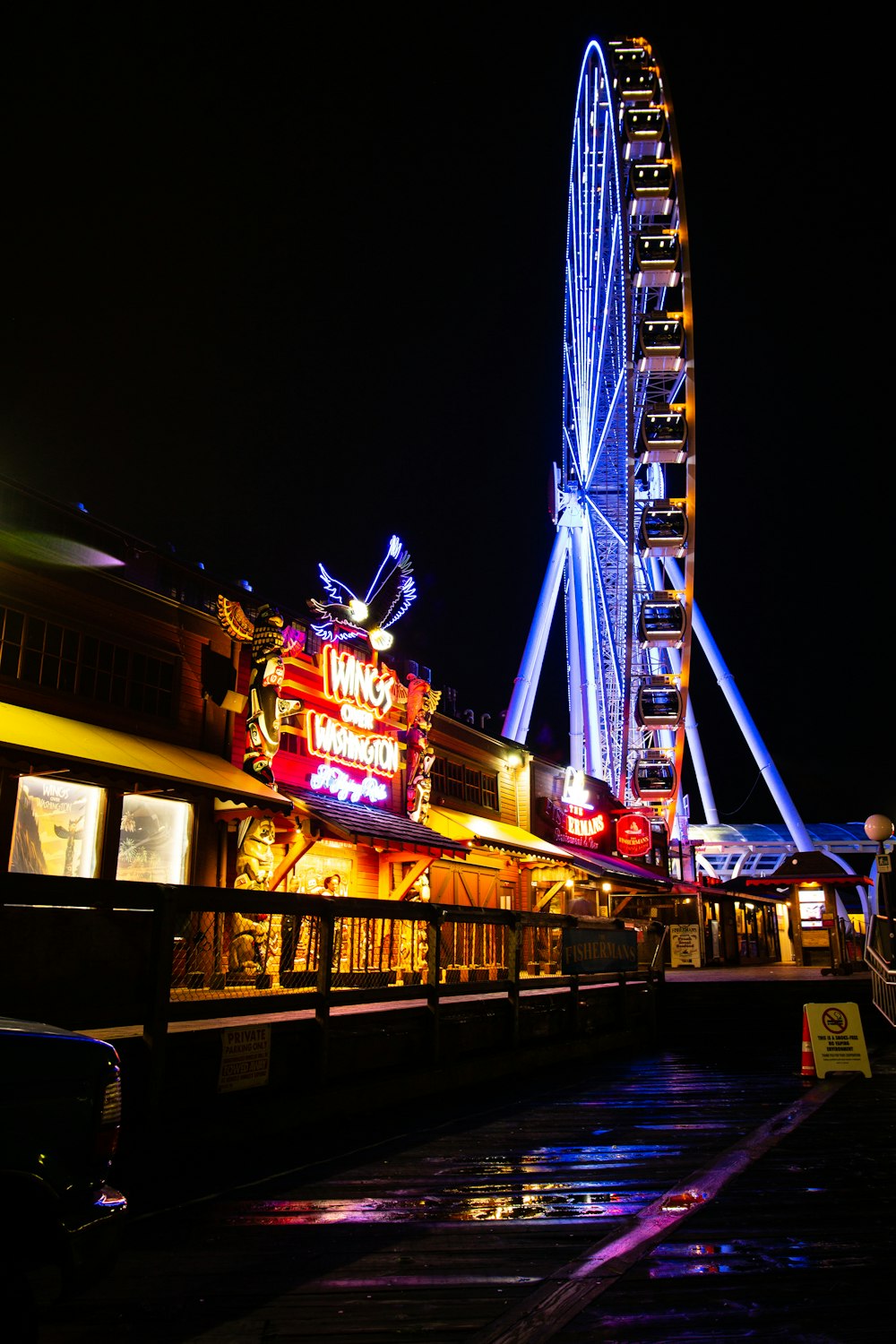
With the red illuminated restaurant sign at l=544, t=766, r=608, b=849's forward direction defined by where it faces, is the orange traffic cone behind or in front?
in front

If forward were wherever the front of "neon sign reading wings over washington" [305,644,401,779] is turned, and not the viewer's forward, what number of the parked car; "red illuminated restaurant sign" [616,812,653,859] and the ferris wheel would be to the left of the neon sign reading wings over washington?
2

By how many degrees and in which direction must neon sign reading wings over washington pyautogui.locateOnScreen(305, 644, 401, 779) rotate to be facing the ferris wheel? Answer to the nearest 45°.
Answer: approximately 90° to its left

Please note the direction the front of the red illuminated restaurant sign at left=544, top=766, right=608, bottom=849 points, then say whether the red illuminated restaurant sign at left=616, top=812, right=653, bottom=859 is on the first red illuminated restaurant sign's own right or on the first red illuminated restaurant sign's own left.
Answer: on the first red illuminated restaurant sign's own left

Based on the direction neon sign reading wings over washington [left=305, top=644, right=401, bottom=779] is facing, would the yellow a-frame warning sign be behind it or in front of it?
in front

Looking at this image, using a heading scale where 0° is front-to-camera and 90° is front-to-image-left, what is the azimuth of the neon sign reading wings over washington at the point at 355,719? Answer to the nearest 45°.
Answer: approximately 315°

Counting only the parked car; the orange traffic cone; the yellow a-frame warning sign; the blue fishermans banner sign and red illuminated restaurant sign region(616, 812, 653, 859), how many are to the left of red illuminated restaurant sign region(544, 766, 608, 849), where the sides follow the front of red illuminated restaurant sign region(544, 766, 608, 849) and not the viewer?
1

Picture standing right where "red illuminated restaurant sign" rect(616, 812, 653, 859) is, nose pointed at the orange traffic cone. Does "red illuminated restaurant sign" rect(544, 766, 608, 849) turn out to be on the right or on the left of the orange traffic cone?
right

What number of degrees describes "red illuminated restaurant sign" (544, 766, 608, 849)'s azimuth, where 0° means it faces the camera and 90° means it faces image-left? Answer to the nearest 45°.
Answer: approximately 315°

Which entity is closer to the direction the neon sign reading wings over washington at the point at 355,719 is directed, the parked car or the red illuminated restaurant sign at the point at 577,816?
the parked car

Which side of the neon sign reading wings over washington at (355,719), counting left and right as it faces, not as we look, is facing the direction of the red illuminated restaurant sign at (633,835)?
left

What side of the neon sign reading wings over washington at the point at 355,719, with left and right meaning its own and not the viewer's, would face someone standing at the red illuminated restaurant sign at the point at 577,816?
left

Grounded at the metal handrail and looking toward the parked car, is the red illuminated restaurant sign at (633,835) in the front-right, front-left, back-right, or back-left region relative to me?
back-right

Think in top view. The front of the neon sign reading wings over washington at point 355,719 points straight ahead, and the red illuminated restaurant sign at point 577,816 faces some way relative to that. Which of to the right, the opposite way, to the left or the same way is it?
the same way

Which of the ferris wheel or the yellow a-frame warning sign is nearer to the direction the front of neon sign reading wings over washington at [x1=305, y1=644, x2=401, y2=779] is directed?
the yellow a-frame warning sign

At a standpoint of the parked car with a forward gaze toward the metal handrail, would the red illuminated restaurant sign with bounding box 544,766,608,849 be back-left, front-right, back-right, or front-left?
front-left

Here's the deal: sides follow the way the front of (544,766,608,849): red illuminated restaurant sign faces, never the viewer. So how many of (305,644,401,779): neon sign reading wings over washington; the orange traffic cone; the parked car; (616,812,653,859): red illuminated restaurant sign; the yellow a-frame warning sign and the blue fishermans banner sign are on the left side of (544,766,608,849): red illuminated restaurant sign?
1

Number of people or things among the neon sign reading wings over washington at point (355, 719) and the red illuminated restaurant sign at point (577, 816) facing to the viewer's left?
0

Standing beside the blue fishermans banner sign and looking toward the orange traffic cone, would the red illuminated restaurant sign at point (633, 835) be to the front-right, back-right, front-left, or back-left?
back-left
